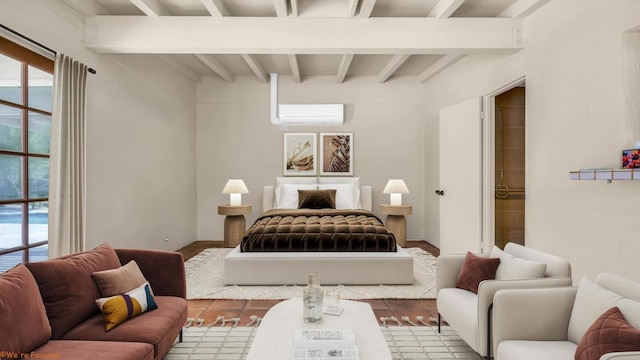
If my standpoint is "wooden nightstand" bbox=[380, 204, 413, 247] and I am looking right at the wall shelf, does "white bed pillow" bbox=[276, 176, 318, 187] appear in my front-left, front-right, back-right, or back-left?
back-right

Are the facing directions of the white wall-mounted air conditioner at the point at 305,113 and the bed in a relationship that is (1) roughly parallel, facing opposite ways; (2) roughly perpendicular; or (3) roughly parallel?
roughly parallel

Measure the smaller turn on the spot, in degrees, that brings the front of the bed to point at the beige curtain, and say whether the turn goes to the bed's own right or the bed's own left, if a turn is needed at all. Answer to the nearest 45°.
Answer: approximately 90° to the bed's own right

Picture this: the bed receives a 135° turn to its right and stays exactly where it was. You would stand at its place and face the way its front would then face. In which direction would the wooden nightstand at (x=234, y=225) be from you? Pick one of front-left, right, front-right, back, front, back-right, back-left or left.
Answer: front

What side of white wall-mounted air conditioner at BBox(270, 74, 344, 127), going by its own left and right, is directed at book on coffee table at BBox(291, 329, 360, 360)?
front

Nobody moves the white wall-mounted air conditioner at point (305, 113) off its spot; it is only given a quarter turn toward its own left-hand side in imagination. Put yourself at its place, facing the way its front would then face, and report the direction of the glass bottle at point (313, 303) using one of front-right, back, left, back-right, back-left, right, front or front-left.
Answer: right

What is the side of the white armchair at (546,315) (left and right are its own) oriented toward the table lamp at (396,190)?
right

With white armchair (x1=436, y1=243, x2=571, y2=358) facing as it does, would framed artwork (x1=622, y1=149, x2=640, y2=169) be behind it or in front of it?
behind

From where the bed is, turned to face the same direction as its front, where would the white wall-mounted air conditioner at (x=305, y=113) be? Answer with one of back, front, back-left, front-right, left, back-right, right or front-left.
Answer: back

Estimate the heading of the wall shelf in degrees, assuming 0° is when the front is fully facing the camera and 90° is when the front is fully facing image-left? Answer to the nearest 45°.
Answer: approximately 45°

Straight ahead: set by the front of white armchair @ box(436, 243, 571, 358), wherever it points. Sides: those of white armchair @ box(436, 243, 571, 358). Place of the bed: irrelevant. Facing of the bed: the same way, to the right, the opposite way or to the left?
to the left

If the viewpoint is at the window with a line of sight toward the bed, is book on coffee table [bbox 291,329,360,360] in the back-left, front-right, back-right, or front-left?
front-right

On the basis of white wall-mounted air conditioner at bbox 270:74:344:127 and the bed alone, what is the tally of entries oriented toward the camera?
2

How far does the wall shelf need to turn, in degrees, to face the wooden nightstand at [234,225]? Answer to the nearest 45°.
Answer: approximately 45° to its right

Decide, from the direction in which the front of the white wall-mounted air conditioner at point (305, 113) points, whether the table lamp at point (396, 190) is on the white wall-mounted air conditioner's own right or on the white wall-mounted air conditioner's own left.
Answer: on the white wall-mounted air conditioner's own left

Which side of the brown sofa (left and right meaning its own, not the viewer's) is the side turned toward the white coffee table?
front

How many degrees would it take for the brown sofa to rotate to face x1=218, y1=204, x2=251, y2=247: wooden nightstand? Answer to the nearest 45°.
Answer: approximately 90° to its left

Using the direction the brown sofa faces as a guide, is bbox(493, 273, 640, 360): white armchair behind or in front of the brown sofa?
in front

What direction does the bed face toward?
toward the camera

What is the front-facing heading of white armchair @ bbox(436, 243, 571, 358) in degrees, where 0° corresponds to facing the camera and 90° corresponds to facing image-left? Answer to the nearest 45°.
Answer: approximately 45°

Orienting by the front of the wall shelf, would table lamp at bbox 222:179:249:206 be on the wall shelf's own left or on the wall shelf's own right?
on the wall shelf's own right
